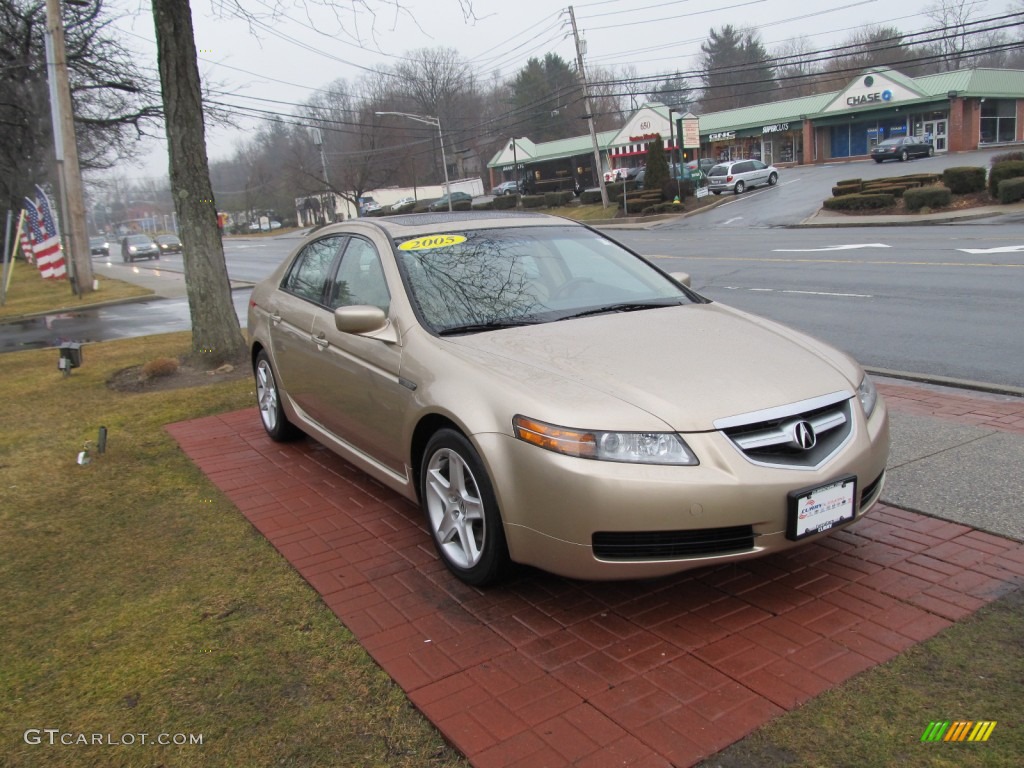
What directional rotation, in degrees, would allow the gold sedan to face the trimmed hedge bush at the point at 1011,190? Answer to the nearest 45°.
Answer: approximately 90° to its left

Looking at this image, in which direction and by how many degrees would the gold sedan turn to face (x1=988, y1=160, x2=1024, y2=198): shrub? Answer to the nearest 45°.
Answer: approximately 90° to its left

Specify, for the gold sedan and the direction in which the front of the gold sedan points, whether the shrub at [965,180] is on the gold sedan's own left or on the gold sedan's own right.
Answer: on the gold sedan's own left

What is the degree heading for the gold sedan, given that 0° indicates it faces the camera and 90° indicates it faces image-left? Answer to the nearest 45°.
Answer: approximately 315°

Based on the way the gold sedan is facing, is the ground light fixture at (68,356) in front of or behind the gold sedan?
behind

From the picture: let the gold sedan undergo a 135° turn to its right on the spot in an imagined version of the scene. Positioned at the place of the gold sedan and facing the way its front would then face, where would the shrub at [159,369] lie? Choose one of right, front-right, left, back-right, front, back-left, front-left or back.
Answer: front-right

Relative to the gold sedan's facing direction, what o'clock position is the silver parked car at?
The silver parked car is roughly at 8 o'clock from the gold sedan.

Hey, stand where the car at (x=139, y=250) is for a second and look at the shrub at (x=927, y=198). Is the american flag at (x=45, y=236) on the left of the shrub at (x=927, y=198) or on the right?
right

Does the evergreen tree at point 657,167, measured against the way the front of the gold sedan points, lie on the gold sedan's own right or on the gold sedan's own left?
on the gold sedan's own left

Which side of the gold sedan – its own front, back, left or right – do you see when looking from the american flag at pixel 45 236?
back

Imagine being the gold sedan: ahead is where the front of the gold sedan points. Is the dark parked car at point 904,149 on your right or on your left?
on your left

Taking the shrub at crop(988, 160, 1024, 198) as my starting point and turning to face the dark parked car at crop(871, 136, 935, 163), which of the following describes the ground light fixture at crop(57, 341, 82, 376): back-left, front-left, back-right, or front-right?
back-left
